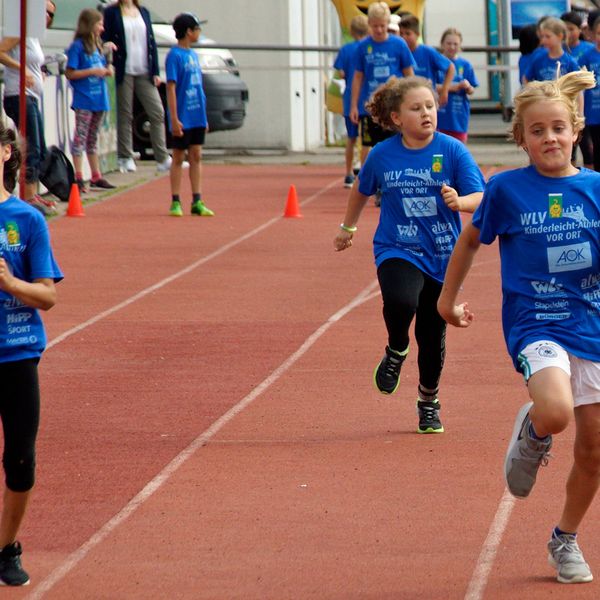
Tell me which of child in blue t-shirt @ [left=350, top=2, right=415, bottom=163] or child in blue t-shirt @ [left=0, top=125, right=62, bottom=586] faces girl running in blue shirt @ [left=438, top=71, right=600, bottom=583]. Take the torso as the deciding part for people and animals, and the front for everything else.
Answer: child in blue t-shirt @ [left=350, top=2, right=415, bottom=163]

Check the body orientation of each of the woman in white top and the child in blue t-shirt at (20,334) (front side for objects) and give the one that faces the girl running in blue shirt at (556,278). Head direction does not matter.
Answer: the woman in white top

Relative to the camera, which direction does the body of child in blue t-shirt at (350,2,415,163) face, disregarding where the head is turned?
toward the camera

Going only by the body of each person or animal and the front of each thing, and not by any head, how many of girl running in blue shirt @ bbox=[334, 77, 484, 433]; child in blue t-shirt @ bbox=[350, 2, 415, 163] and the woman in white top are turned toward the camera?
3

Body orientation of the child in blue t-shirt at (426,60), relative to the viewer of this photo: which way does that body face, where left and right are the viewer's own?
facing the viewer and to the left of the viewer

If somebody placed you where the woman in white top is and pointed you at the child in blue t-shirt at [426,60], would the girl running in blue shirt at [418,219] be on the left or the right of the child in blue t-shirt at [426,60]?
right

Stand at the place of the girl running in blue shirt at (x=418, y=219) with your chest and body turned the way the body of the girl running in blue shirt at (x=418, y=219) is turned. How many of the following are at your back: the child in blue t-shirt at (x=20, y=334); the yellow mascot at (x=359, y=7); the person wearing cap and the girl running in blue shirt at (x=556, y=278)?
2

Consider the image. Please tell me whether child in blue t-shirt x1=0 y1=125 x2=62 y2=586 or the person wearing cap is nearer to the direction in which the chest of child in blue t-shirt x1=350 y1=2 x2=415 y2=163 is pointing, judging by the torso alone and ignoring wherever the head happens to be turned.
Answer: the child in blue t-shirt
